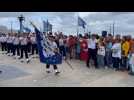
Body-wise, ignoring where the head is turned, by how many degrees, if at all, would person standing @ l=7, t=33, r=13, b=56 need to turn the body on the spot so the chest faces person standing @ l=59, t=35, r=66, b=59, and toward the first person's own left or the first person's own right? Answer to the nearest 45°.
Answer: approximately 45° to the first person's own left

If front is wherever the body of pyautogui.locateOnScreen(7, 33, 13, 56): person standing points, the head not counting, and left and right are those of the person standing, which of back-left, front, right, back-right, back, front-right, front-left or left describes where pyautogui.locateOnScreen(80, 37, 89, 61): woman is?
front-left

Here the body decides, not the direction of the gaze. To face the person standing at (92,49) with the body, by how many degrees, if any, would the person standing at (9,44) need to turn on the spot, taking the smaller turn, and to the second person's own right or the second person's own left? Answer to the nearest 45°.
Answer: approximately 45° to the second person's own left

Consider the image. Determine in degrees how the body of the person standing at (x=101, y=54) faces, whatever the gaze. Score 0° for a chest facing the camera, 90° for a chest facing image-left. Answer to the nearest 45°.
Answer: approximately 45°

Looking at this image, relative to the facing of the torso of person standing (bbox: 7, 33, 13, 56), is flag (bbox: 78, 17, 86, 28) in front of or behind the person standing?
in front

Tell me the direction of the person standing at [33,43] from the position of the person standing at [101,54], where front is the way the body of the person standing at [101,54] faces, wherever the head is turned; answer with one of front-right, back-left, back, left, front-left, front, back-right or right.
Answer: front-right
